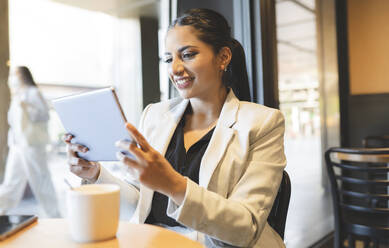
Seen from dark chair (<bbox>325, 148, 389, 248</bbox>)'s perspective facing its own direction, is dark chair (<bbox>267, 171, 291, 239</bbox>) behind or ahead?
behind

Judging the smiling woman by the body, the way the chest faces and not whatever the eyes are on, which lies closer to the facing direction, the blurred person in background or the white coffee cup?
the white coffee cup

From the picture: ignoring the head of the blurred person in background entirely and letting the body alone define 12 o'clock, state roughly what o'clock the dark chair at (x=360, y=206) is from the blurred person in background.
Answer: The dark chair is roughly at 7 o'clock from the blurred person in background.

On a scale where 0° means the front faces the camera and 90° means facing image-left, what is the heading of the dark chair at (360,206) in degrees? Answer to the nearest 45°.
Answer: approximately 180°

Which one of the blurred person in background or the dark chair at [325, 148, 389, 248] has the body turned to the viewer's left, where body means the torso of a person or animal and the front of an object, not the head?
the blurred person in background

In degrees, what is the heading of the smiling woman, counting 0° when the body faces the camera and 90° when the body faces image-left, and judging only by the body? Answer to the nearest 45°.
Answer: approximately 45°

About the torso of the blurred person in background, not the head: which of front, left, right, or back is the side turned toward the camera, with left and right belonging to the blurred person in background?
left
